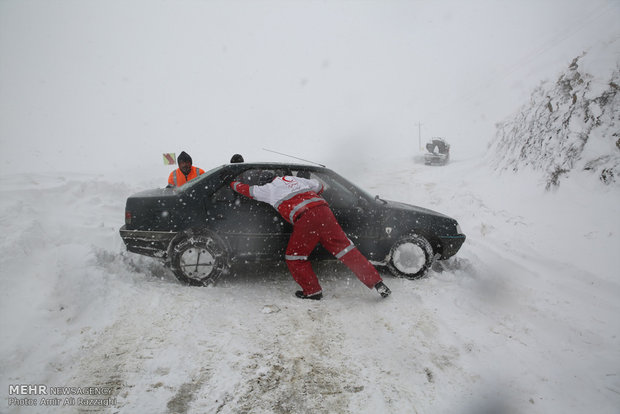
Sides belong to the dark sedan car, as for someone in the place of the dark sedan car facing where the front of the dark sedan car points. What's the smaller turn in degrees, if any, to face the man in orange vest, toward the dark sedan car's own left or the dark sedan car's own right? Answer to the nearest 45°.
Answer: approximately 135° to the dark sedan car's own left

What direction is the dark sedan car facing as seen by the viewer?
to the viewer's right

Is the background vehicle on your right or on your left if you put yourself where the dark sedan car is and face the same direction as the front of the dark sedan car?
on your left

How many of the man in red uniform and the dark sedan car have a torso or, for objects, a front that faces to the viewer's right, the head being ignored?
1

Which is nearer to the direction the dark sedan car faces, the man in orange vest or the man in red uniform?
the man in red uniform

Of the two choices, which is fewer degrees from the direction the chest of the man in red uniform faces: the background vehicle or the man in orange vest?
the man in orange vest

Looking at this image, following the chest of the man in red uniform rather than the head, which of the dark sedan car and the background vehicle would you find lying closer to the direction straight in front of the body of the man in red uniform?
the dark sedan car

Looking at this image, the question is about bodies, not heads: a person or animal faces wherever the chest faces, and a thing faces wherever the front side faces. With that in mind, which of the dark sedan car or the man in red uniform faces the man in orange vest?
the man in red uniform

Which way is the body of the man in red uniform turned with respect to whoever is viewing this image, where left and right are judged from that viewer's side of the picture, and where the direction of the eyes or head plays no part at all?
facing away from the viewer and to the left of the viewer
